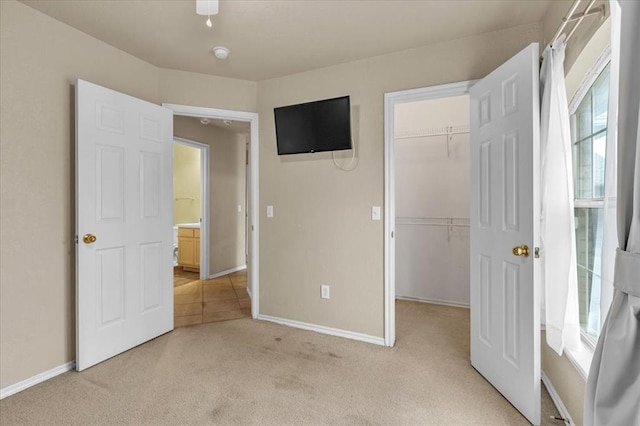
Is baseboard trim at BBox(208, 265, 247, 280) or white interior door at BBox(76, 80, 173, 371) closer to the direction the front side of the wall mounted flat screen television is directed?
the white interior door

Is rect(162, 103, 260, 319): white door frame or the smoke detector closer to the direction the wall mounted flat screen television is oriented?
the smoke detector

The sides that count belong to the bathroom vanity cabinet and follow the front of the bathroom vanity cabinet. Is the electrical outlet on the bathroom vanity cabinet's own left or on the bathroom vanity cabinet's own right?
on the bathroom vanity cabinet's own left

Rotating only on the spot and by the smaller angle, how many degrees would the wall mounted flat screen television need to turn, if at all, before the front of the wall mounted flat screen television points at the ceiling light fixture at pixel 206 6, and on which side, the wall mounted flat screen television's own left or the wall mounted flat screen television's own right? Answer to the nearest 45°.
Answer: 0° — it already faces it

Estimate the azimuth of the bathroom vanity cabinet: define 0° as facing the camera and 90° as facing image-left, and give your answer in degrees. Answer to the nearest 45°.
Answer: approximately 45°

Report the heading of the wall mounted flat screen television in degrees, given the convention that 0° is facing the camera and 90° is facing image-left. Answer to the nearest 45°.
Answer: approximately 45°

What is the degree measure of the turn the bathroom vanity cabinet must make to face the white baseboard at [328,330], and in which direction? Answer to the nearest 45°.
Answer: approximately 45° to its left

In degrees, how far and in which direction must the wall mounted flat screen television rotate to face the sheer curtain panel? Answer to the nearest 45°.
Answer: approximately 90° to its left

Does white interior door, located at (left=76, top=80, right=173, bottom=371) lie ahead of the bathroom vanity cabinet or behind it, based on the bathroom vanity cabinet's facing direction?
ahead

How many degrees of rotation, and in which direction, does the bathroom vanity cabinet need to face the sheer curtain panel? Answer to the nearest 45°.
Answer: approximately 45° to its left

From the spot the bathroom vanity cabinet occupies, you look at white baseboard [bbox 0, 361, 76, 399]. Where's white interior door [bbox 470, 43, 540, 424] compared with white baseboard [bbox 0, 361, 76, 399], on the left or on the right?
left
